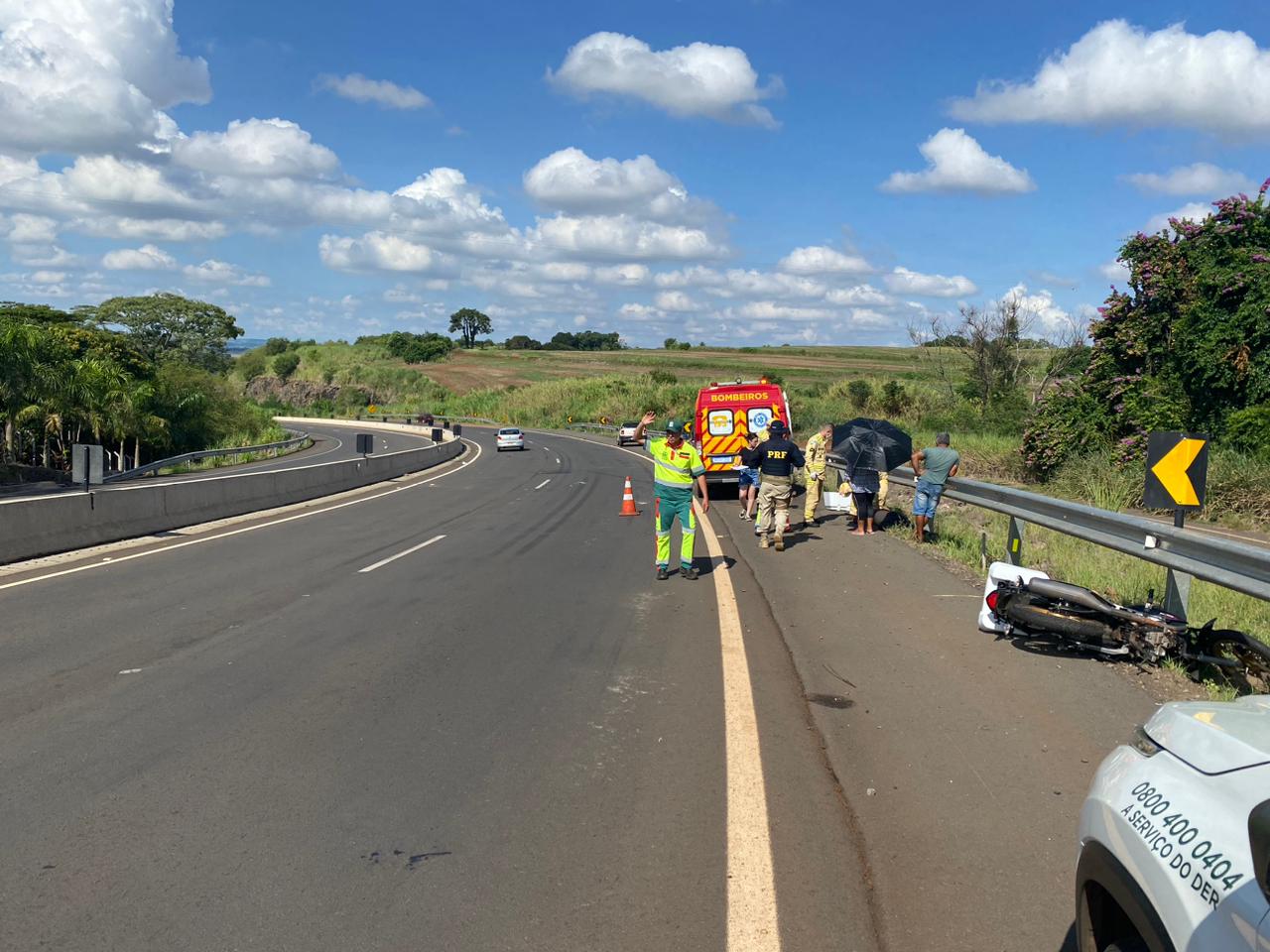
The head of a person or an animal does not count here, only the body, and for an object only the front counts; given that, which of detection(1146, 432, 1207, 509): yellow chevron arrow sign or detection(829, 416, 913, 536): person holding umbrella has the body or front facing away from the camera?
the person holding umbrella

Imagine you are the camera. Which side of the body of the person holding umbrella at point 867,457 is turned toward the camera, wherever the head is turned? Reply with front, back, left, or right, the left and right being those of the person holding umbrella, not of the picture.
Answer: back

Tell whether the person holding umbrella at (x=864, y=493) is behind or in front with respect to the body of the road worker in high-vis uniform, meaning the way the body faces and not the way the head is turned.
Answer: behind

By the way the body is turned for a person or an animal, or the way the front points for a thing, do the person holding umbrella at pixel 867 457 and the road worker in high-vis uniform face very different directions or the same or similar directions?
very different directions

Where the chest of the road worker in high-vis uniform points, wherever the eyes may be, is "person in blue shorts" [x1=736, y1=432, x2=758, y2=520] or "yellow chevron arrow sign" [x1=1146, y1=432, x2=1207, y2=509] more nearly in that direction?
the yellow chevron arrow sign

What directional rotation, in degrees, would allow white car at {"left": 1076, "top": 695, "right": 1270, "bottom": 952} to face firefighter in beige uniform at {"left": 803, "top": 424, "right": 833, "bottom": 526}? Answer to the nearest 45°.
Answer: approximately 45° to its right

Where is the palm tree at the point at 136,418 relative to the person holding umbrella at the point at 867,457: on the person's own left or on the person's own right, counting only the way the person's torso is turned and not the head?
on the person's own left

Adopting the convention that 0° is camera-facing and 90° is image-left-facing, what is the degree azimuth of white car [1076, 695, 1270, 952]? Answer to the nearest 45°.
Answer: approximately 135°
